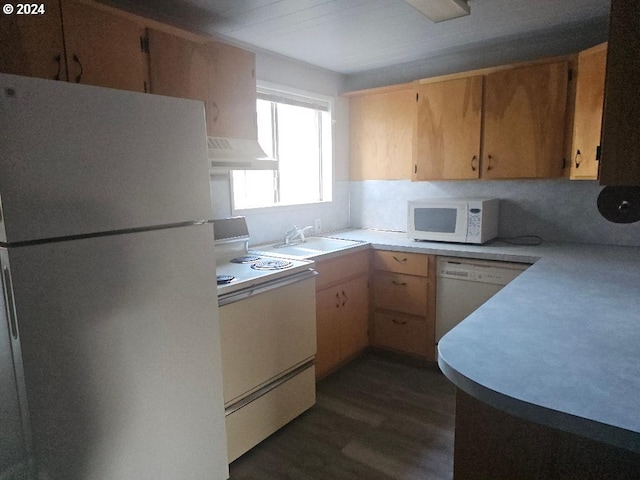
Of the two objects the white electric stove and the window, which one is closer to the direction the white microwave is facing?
the white electric stove

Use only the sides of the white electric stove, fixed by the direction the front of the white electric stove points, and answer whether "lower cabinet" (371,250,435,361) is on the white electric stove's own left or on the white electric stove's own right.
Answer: on the white electric stove's own left

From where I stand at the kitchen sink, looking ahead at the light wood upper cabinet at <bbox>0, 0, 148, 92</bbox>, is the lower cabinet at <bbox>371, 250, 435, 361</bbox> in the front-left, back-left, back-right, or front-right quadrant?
back-left

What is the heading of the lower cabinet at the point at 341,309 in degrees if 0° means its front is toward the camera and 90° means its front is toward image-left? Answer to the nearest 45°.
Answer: approximately 315°

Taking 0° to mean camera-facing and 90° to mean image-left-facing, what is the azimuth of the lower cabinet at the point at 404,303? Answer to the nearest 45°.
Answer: approximately 45°

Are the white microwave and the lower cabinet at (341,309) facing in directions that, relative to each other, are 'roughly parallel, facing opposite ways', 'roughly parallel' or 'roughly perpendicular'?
roughly perpendicular

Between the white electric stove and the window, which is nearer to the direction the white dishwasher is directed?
the white electric stove

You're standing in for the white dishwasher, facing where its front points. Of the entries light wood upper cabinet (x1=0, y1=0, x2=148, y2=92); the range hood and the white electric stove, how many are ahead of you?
3

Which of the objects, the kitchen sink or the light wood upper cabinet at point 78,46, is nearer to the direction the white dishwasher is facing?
the light wood upper cabinet

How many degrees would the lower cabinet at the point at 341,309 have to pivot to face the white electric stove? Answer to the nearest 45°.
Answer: approximately 90° to its right

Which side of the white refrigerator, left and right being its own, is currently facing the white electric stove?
left

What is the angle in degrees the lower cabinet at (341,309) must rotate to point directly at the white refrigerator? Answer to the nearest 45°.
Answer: approximately 90° to its right

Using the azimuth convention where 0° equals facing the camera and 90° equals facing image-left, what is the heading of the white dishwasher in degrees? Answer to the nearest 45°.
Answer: approximately 45°
